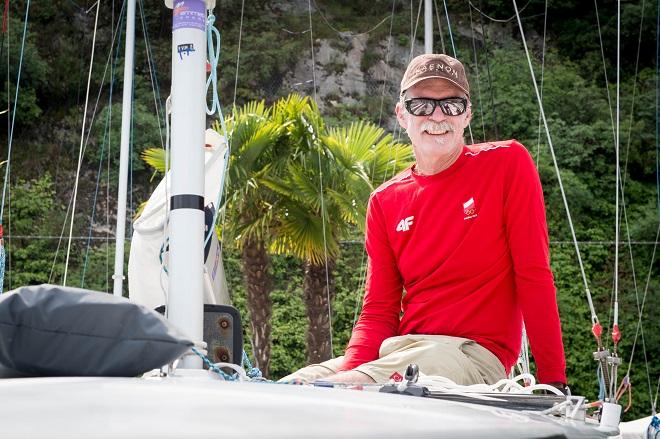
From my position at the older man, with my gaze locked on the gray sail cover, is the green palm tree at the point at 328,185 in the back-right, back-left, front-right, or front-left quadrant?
back-right

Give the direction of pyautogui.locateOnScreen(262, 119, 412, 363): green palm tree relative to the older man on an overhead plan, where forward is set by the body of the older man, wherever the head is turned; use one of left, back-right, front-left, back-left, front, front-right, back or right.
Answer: back-right

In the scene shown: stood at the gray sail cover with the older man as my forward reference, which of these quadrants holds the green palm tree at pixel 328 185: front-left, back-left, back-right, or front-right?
front-left

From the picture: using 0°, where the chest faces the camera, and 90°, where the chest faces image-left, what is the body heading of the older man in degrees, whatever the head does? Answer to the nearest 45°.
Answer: approximately 45°

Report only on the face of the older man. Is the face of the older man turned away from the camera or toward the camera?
toward the camera

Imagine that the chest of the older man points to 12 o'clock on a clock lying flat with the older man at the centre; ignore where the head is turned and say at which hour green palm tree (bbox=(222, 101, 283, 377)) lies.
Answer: The green palm tree is roughly at 4 o'clock from the older man.
